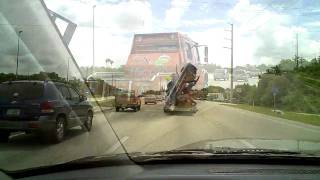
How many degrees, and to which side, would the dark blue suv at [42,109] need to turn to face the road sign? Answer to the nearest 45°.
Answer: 0° — it already faces it

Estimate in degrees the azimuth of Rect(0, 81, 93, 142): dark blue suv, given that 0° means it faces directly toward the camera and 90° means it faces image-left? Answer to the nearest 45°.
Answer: approximately 225°
